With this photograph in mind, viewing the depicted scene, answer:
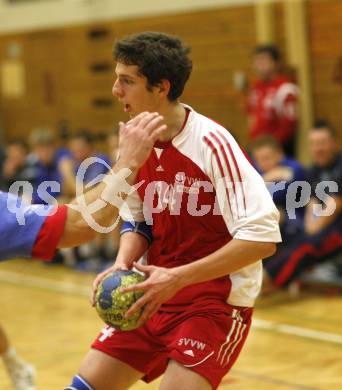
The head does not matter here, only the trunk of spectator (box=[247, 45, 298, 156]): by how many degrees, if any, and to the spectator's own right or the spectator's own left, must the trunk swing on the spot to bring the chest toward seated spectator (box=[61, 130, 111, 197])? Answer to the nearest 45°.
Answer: approximately 45° to the spectator's own right

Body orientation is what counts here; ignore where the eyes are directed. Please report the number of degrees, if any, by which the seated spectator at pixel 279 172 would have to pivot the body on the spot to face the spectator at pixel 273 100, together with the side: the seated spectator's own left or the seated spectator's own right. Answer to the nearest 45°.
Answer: approximately 135° to the seated spectator's own right

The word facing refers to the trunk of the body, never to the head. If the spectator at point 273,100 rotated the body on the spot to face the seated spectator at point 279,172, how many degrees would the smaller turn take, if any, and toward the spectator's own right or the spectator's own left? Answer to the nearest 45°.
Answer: approximately 45° to the spectator's own left

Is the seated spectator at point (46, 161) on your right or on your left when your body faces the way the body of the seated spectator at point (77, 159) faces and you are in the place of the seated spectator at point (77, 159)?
on your right
